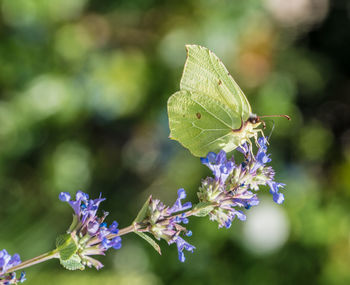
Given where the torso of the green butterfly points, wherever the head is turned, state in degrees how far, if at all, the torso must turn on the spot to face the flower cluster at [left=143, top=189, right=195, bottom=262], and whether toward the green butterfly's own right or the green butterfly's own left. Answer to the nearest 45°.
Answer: approximately 180°

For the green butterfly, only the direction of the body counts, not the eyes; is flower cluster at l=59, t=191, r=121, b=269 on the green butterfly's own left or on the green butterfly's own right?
on the green butterfly's own right

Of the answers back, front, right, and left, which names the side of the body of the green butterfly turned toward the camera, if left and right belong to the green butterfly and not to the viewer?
right

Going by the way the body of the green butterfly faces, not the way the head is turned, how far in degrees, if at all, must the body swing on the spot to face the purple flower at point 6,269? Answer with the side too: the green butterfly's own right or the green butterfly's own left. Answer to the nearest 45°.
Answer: approximately 135° to the green butterfly's own right
